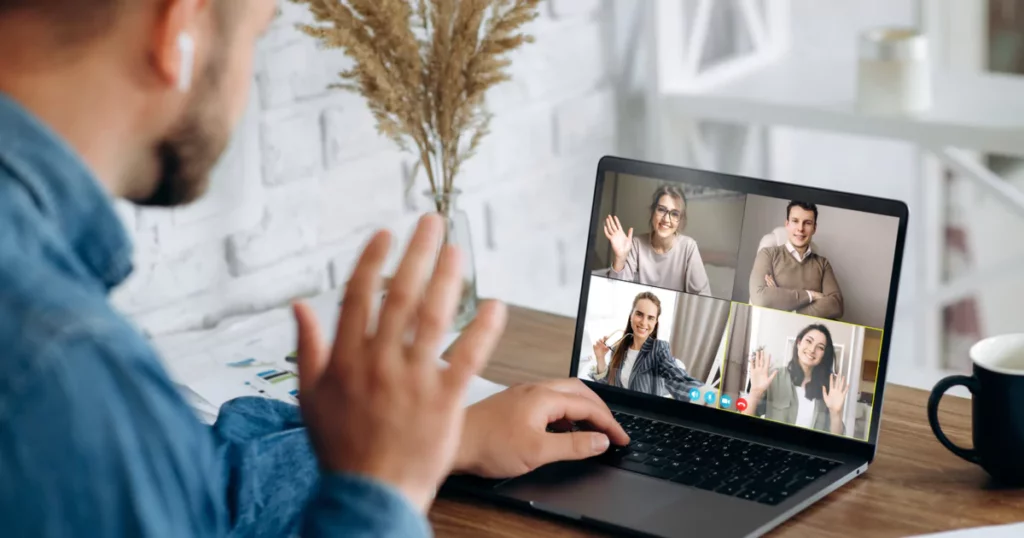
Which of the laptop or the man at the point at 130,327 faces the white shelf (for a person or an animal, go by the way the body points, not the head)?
the man

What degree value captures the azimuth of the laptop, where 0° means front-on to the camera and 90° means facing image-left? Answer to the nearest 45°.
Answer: approximately 45°

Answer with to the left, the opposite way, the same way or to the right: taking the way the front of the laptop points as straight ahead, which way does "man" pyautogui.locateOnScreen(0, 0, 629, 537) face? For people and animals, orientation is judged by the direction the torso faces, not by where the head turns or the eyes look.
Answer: the opposite way

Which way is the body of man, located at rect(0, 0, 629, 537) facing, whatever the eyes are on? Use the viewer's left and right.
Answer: facing away from the viewer and to the right of the viewer

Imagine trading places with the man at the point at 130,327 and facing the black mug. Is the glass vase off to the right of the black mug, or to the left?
left

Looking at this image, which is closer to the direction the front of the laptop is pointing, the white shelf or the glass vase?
the glass vase

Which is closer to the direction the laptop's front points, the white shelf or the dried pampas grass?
the dried pampas grass

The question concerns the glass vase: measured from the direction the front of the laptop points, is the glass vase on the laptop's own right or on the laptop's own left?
on the laptop's own right

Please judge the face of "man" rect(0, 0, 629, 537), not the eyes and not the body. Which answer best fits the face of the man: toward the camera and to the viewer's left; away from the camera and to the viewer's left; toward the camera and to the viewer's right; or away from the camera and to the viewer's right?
away from the camera and to the viewer's right

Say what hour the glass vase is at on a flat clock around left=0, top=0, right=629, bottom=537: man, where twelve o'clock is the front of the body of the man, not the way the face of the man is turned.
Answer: The glass vase is roughly at 11 o'clock from the man.

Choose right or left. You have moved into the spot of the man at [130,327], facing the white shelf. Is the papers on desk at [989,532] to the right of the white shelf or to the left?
right
